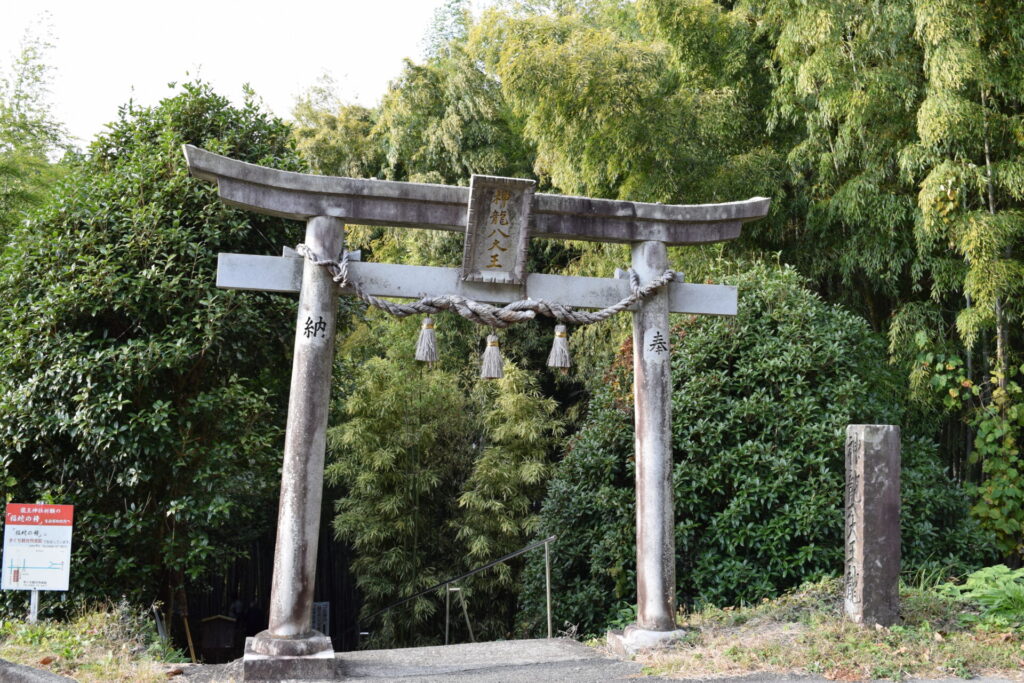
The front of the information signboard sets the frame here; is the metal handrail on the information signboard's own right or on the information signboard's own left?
on the information signboard's own left

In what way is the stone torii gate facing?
toward the camera

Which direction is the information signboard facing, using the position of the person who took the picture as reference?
facing the viewer

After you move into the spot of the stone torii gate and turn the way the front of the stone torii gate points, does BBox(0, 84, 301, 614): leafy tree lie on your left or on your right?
on your right

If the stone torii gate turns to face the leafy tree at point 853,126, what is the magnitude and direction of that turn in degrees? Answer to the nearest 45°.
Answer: approximately 135° to its left

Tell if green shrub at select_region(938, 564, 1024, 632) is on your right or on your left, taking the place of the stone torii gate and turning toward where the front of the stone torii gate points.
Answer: on your left

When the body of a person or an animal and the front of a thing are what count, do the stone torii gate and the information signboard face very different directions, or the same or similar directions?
same or similar directions

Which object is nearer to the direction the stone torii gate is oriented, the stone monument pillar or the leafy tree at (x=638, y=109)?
the stone monument pillar

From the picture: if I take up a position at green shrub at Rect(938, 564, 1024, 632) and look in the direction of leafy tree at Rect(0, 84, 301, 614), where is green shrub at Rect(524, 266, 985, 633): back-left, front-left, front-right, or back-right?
front-right

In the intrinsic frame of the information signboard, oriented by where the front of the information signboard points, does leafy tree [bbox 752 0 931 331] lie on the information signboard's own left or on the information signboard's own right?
on the information signboard's own left

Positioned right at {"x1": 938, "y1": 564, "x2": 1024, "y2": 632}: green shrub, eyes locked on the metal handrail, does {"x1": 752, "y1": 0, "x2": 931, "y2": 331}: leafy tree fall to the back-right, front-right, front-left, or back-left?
front-right
